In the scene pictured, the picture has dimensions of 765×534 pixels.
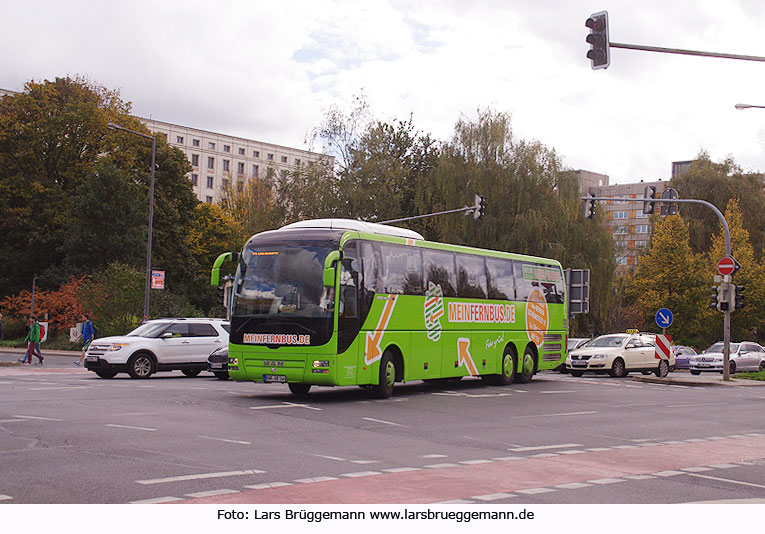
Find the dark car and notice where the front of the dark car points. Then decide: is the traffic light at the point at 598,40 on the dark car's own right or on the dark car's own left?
on the dark car's own left

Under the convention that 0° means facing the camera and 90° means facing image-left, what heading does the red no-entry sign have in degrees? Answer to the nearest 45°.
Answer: approximately 0°

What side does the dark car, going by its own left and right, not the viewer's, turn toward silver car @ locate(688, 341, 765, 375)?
back

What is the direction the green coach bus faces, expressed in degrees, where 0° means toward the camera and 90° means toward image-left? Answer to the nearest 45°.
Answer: approximately 45°

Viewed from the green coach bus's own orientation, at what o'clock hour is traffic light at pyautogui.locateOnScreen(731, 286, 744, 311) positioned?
The traffic light is roughly at 6 o'clock from the green coach bus.

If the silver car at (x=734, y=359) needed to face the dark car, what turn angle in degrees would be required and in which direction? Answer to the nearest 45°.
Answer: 0° — it already faces it

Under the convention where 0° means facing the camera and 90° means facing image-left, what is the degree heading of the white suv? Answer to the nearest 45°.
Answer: approximately 45°

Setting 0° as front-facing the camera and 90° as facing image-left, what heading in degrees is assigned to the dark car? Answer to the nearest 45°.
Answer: approximately 45°

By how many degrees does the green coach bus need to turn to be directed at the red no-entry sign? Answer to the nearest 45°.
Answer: approximately 180°
